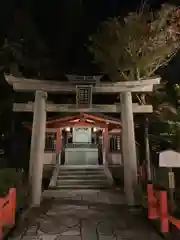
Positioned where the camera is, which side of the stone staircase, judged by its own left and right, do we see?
front

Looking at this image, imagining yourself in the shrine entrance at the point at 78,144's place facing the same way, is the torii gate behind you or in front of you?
in front

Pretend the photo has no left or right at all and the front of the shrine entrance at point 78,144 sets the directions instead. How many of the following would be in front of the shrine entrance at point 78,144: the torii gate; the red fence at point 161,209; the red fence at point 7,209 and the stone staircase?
4

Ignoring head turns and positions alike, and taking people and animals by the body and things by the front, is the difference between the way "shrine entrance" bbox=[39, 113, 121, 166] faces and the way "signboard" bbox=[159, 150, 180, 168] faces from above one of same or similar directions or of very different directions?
same or similar directions

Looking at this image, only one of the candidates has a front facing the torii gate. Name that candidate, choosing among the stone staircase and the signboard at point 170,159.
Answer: the stone staircase

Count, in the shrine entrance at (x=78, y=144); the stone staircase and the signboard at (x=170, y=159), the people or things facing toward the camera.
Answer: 3

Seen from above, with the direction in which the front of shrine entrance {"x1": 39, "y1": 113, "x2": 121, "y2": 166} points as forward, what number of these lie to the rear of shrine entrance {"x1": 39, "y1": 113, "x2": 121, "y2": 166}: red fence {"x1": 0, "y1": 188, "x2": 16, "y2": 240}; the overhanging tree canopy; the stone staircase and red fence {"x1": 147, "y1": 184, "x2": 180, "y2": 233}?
0

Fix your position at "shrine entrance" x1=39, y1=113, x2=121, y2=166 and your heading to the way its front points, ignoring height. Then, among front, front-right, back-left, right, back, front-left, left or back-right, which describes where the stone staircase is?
front

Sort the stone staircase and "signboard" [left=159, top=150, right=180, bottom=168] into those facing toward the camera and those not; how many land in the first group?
2

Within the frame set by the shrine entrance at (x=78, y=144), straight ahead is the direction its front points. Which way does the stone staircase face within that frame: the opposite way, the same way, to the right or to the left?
the same way

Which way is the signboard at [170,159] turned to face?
toward the camera

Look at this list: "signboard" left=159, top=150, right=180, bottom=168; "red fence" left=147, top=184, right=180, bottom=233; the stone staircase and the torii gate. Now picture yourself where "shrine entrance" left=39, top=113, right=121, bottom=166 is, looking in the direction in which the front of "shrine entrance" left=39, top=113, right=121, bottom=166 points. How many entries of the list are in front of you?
4

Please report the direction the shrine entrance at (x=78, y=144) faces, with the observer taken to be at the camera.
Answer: facing the viewer

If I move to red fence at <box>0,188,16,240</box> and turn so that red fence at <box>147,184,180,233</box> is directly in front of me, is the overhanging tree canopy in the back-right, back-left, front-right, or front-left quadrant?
front-left

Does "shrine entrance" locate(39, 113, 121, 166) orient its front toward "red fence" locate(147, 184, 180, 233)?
yes

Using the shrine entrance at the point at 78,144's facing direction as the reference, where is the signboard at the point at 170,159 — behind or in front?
in front

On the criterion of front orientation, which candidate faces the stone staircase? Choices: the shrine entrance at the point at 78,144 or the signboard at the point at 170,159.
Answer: the shrine entrance
